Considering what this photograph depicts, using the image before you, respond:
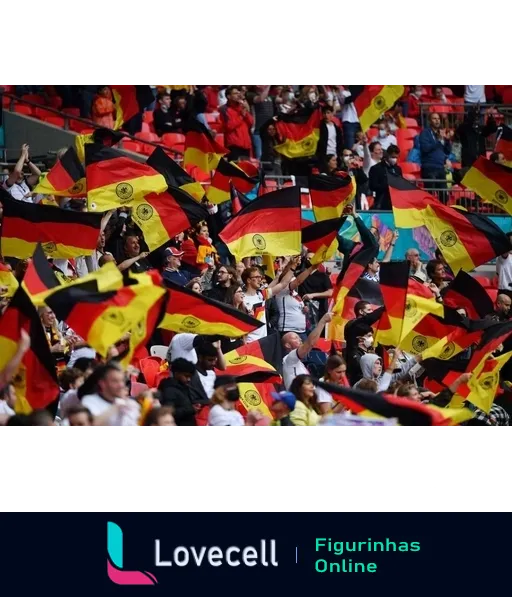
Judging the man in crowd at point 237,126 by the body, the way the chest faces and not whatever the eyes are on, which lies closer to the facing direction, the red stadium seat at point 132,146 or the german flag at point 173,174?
the german flag

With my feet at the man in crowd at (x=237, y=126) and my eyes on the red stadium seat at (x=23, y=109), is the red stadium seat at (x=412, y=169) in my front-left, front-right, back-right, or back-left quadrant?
back-right

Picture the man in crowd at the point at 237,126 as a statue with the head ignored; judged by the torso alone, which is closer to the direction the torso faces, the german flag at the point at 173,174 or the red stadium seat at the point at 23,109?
the german flag

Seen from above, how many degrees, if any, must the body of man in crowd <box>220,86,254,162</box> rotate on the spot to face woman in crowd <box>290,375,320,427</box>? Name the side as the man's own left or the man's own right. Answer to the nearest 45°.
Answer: approximately 45° to the man's own right

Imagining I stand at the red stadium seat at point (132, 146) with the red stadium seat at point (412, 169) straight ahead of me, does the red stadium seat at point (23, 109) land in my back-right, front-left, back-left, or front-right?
back-left

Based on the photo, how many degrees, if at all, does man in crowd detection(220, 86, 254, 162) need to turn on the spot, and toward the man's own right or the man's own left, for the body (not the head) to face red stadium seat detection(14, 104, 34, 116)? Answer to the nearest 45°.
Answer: approximately 135° to the man's own right

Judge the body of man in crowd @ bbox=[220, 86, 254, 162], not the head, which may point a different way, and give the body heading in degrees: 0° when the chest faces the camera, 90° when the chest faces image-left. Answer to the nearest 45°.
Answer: approximately 315°

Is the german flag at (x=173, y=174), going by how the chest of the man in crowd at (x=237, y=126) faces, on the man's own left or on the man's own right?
on the man's own right

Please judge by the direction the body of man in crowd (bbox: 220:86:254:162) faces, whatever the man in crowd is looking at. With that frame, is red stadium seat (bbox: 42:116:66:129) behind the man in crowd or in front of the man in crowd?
behind
